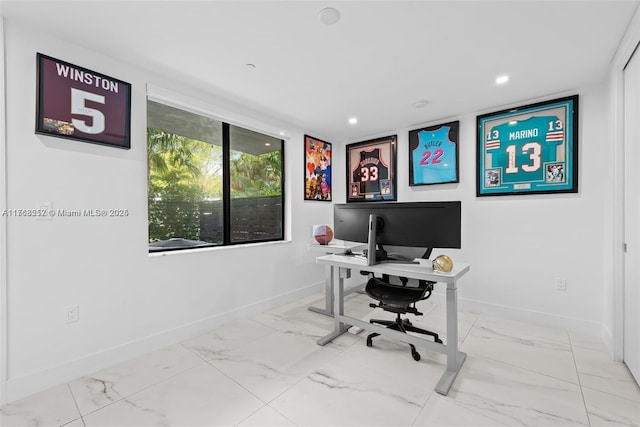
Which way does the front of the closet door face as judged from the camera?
facing to the left of the viewer

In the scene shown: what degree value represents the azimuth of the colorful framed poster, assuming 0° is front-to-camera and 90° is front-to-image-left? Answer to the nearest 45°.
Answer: approximately 315°

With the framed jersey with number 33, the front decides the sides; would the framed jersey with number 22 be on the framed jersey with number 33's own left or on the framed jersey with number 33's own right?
on the framed jersey with number 33's own left

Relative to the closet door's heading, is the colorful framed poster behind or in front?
in front

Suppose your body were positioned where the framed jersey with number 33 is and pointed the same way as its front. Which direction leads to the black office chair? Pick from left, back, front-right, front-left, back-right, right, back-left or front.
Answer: front-left

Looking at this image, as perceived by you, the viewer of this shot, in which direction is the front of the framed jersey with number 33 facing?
facing the viewer and to the left of the viewer

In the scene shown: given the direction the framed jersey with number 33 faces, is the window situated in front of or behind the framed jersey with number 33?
in front

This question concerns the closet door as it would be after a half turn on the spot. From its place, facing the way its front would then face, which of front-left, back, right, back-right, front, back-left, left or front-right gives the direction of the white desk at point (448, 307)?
back-right

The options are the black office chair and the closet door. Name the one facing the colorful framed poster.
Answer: the closet door

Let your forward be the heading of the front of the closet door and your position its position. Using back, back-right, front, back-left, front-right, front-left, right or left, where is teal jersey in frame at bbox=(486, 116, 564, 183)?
front-right

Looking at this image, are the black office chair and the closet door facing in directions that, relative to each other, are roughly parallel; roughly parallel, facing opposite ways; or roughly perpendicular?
roughly perpendicular

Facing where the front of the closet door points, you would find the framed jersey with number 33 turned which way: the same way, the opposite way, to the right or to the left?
to the left
